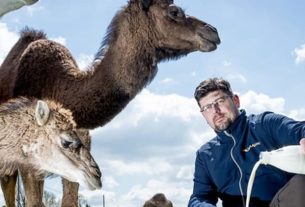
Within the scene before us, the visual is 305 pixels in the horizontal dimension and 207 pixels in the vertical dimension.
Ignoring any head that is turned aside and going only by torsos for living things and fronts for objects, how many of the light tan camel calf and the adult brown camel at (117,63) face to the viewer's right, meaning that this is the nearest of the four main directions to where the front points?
2

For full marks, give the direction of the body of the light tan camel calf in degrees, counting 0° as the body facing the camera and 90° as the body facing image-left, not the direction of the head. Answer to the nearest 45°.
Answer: approximately 270°

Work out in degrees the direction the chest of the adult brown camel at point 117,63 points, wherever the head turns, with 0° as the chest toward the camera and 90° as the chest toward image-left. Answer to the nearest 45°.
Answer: approximately 270°
